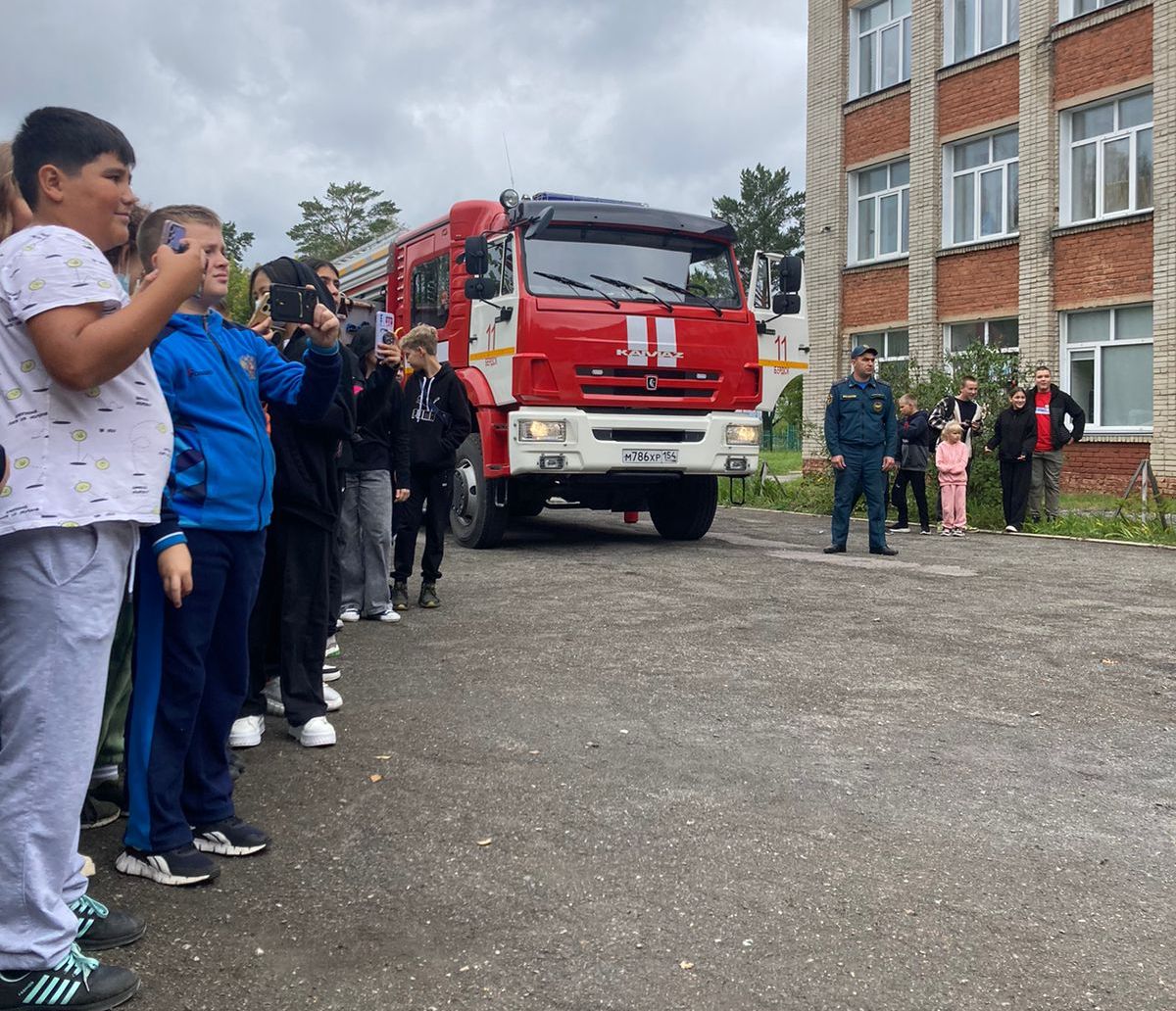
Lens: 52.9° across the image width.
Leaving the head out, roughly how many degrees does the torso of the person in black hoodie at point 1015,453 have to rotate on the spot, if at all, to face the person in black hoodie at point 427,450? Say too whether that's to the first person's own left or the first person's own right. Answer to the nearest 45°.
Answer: approximately 45° to the first person's own right

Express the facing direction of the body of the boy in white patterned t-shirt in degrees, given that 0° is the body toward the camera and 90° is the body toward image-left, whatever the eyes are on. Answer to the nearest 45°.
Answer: approximately 270°

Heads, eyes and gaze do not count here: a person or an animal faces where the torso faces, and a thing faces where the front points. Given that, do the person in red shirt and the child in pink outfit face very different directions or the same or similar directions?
same or similar directions

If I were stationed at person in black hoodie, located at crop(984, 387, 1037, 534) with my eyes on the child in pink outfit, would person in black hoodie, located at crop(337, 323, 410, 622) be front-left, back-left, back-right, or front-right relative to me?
front-left

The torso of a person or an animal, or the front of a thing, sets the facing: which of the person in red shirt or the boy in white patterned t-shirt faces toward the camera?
the person in red shirt

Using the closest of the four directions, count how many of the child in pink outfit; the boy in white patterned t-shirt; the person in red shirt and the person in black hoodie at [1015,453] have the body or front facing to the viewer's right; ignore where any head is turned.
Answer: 1

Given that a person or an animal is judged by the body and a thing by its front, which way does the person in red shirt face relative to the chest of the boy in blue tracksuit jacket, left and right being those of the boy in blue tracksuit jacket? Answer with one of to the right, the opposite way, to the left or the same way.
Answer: to the right

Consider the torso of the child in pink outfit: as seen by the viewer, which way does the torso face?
toward the camera

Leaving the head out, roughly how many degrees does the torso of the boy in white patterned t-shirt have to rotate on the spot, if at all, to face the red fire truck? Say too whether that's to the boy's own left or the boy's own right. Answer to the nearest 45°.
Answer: approximately 45° to the boy's own left

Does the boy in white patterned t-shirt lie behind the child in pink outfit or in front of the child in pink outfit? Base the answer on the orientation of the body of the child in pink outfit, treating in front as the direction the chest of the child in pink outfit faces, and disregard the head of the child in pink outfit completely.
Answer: in front

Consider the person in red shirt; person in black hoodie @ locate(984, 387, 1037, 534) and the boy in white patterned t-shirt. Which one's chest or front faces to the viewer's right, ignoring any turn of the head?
the boy in white patterned t-shirt

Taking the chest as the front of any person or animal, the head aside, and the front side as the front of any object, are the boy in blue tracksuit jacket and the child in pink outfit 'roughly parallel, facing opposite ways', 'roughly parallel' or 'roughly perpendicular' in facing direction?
roughly perpendicular

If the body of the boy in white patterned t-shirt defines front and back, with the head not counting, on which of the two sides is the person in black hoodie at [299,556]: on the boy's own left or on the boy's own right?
on the boy's own left
